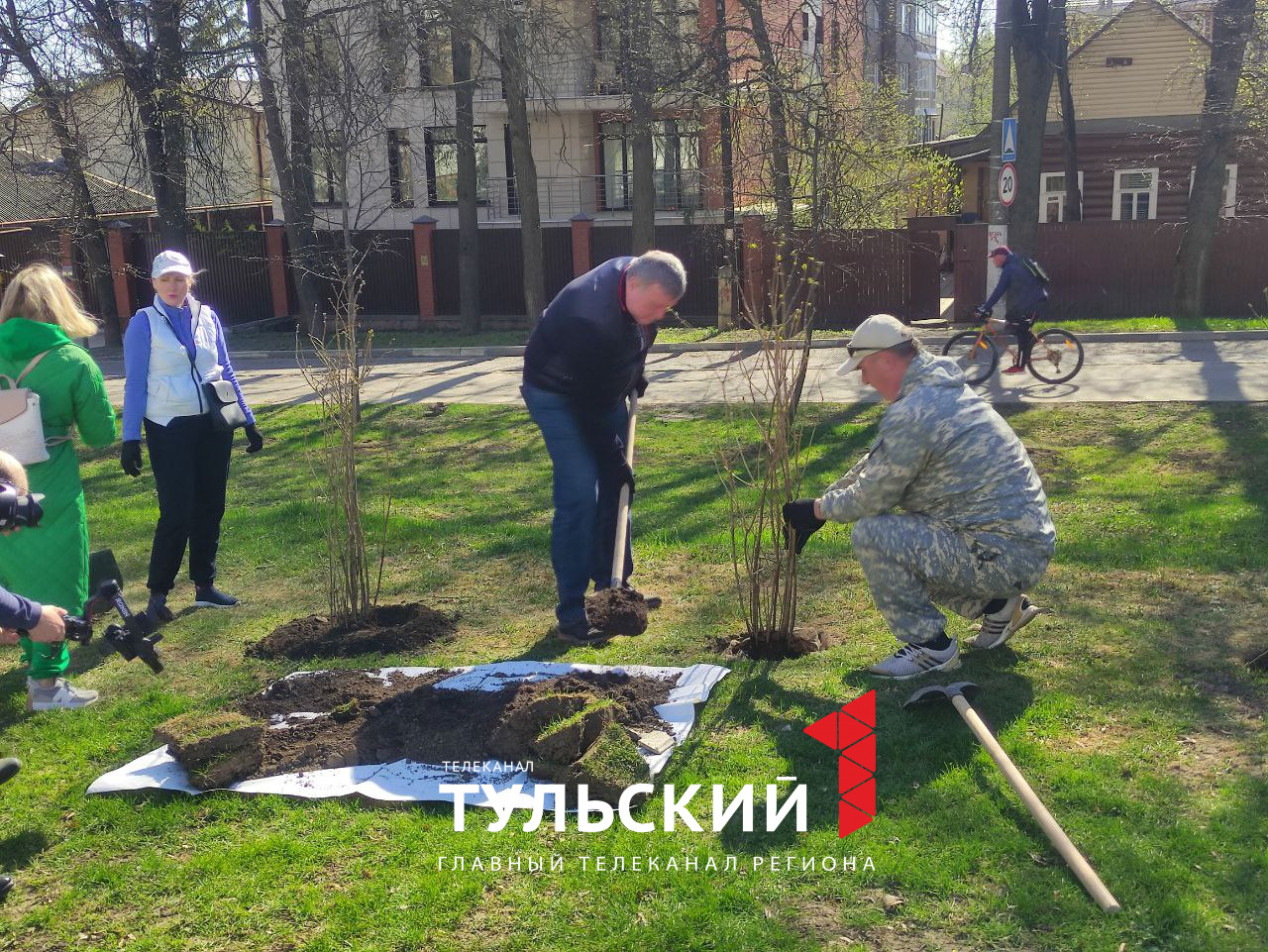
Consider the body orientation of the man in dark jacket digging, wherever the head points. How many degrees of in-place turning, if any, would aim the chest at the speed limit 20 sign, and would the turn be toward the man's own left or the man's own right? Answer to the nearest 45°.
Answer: approximately 90° to the man's own left

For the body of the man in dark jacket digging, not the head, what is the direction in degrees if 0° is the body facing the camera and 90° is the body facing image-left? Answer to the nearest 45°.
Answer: approximately 315°

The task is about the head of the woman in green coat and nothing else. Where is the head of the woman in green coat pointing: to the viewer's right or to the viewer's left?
to the viewer's right

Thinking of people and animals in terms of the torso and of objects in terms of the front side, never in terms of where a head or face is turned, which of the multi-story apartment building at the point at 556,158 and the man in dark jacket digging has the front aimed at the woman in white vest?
the multi-story apartment building
